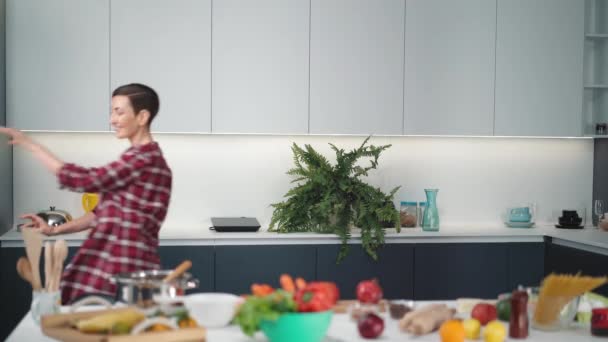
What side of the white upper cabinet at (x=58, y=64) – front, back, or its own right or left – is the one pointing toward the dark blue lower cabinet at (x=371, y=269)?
left

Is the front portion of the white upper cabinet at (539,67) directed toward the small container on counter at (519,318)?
yes

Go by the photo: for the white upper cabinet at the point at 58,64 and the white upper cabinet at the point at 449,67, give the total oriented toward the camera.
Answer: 2

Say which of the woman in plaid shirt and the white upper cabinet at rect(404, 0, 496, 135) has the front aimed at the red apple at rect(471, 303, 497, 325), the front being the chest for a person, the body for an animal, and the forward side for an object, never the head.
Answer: the white upper cabinet

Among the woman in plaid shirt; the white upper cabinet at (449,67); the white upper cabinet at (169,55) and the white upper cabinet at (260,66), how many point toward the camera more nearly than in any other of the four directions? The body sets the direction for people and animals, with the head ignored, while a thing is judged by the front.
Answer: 3

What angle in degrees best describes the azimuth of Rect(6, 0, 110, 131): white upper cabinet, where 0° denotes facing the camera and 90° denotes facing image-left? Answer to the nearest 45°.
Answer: approximately 0°
